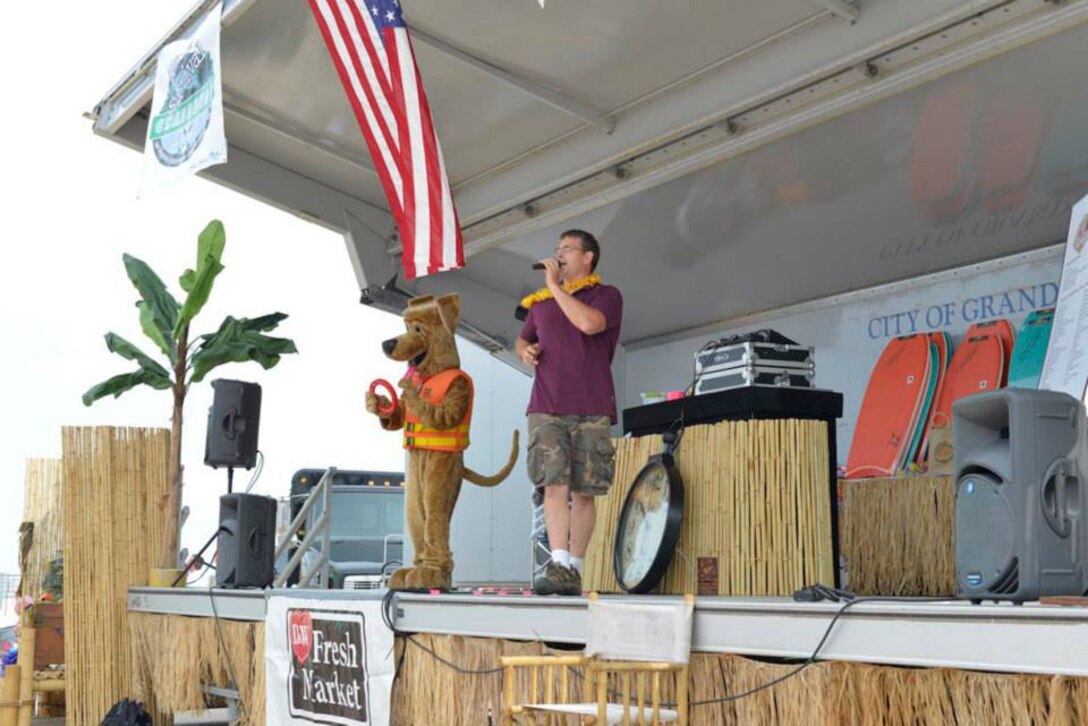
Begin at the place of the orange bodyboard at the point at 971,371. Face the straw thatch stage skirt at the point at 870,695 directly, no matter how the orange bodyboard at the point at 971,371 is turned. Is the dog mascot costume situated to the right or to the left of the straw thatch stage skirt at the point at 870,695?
right

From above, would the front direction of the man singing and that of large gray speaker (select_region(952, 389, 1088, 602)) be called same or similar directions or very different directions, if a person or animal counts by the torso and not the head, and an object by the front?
same or similar directions

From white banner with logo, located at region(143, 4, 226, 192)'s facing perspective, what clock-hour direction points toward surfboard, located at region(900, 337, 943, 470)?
The surfboard is roughly at 8 o'clock from the white banner with logo.

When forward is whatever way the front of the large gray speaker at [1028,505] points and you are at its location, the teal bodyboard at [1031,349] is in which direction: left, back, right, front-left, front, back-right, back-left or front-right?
back-right

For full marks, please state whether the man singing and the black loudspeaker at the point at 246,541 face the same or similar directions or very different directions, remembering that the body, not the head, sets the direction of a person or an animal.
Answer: same or similar directions

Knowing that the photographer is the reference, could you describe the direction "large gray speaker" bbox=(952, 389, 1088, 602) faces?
facing the viewer and to the left of the viewer

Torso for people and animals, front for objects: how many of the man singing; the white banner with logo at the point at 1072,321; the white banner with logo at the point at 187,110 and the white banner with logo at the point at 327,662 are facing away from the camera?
0

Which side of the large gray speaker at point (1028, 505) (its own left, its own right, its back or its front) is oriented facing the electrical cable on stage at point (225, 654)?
right

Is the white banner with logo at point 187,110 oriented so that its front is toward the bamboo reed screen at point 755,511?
no
